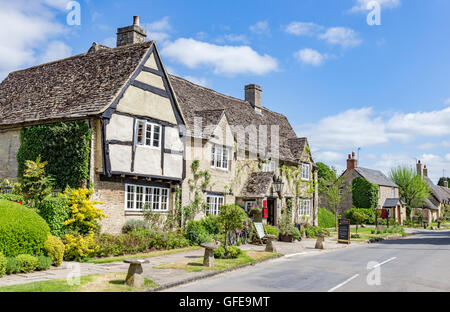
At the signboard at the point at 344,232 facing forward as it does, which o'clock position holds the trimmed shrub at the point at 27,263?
The trimmed shrub is roughly at 1 o'clock from the signboard.

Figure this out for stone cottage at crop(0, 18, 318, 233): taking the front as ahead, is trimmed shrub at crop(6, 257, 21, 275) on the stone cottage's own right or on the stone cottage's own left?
on the stone cottage's own right

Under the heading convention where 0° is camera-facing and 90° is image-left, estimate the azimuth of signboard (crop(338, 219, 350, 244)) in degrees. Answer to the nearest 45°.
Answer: approximately 0°

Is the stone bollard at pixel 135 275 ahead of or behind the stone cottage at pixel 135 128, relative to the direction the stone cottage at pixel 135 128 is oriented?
ahead

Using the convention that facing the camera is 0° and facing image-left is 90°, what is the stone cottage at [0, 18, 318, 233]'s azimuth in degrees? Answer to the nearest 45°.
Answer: approximately 315°

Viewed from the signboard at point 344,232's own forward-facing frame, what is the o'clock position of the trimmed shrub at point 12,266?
The trimmed shrub is roughly at 1 o'clock from the signboard.

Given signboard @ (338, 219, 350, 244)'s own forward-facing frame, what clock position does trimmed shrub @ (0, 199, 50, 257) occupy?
The trimmed shrub is roughly at 1 o'clock from the signboard.

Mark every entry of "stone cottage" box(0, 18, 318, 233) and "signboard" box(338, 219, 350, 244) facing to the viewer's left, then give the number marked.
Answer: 0
